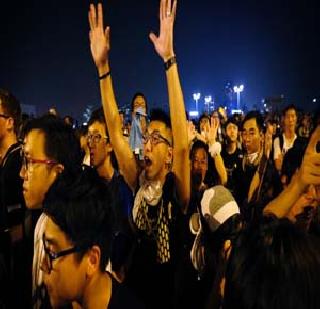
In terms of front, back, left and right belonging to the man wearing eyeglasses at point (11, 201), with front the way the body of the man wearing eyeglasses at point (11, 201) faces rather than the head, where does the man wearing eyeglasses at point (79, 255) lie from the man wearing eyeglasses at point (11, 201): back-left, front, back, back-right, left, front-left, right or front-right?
left

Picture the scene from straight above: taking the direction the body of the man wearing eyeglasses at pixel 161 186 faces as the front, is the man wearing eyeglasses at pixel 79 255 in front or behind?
in front

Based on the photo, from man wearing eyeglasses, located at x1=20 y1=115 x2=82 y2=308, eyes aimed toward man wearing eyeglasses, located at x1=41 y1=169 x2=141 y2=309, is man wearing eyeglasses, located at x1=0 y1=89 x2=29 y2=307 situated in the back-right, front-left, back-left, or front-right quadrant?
back-right
